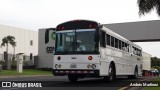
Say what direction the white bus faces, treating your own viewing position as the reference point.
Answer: facing the viewer and to the left of the viewer

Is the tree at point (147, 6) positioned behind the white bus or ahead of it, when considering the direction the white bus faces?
behind
